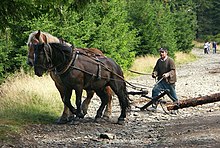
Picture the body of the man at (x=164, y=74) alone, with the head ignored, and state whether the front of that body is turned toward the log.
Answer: no

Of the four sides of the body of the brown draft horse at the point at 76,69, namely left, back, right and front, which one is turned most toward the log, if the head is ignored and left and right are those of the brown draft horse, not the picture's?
back

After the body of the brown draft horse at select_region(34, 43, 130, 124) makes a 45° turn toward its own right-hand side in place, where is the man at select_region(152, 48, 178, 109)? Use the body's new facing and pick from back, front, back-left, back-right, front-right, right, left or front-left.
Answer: right

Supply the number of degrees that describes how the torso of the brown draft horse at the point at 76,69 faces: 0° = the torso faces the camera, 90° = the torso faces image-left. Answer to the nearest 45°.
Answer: approximately 90°

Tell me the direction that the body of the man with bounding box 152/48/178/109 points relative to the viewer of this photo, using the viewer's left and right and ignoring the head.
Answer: facing the viewer and to the left of the viewer
